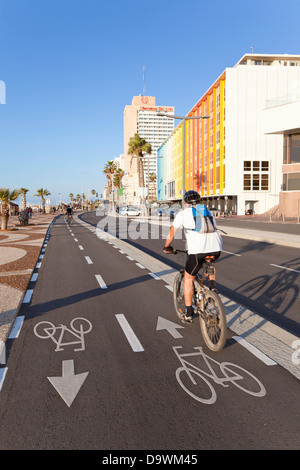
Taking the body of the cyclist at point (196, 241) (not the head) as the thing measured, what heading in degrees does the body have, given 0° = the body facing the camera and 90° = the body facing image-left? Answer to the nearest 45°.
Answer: approximately 135°

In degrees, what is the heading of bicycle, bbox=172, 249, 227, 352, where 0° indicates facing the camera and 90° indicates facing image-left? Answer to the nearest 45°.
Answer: approximately 135°

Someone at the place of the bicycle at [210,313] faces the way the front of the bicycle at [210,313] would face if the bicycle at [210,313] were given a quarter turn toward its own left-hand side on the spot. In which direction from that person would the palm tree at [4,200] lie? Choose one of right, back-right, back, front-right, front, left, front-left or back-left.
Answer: right
